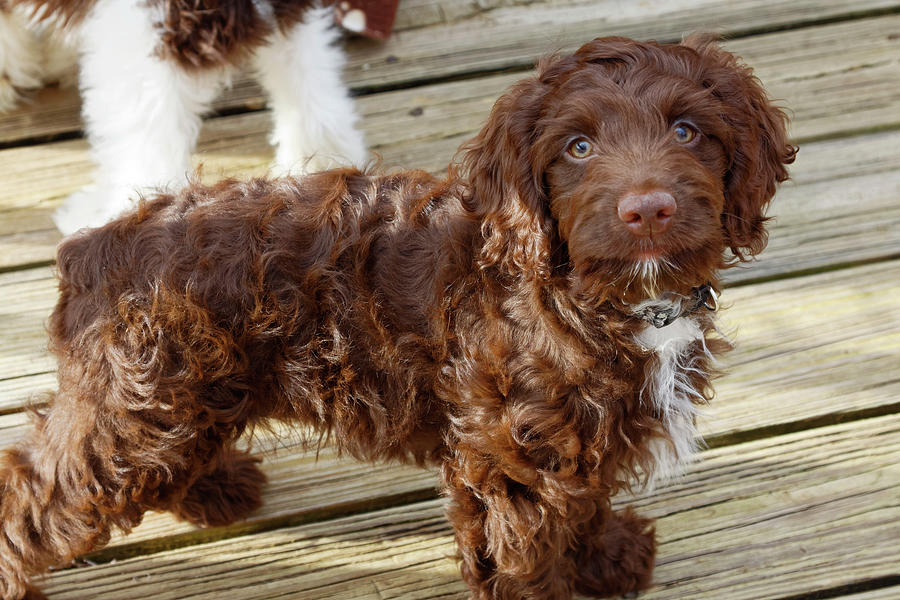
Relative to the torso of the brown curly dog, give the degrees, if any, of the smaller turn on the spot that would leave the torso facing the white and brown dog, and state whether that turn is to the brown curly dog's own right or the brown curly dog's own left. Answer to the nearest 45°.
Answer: approximately 135° to the brown curly dog's own left

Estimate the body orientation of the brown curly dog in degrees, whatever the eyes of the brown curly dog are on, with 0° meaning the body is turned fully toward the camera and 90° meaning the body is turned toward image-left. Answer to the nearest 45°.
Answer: approximately 270°
